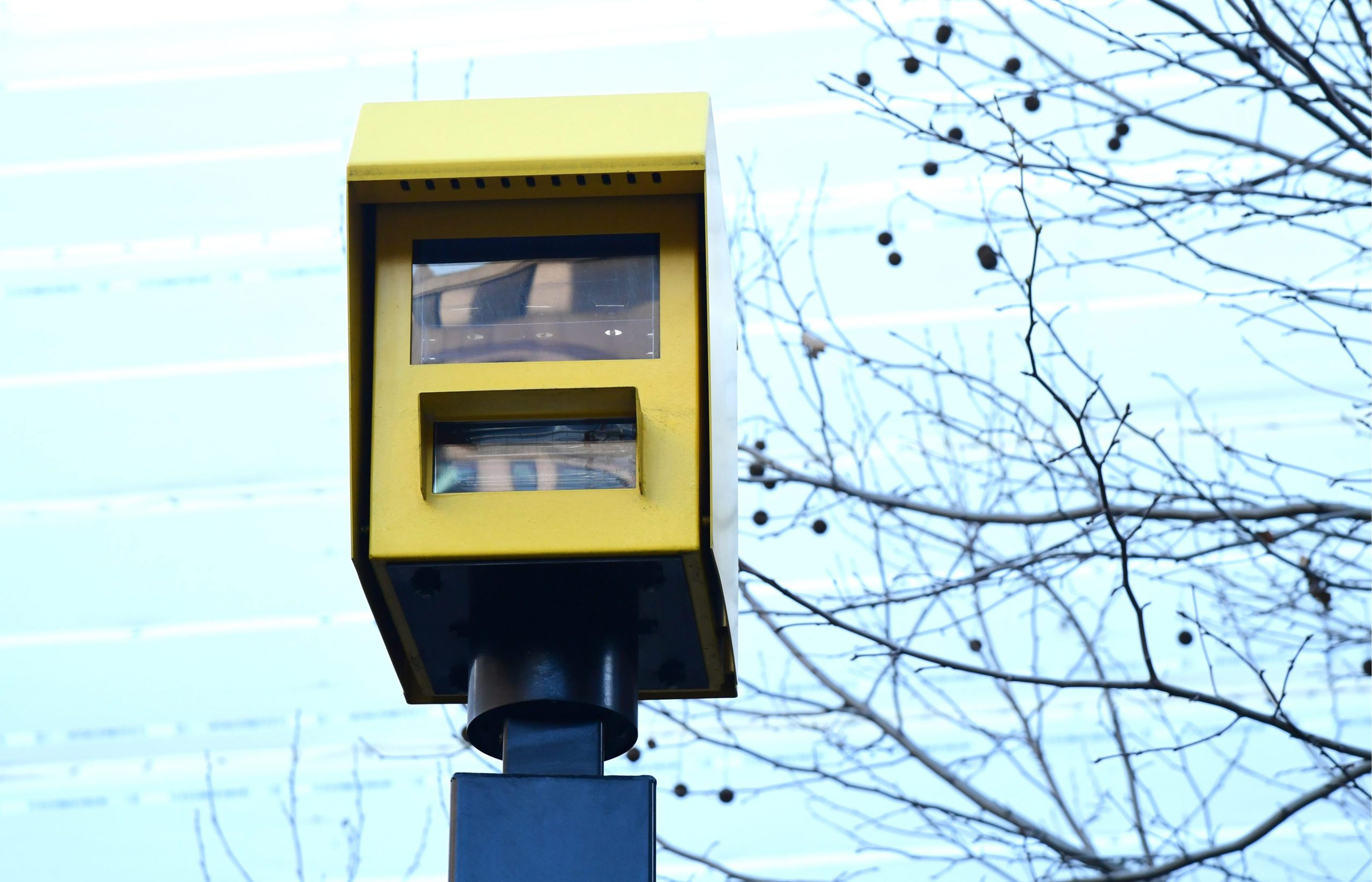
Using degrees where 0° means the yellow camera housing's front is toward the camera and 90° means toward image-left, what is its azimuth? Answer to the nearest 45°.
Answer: approximately 0°
